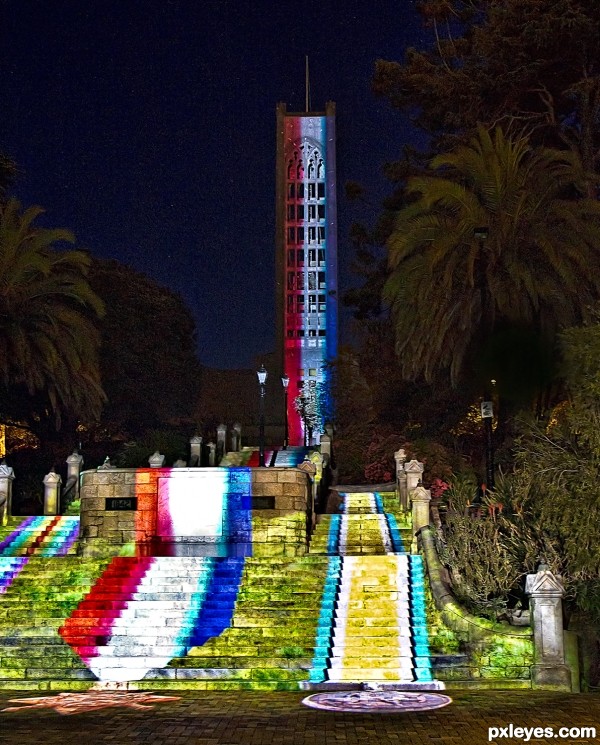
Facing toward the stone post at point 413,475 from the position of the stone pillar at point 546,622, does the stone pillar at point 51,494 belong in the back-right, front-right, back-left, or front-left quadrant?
front-left

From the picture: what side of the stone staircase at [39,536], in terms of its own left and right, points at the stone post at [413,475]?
left

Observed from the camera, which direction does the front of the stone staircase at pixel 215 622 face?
facing the viewer

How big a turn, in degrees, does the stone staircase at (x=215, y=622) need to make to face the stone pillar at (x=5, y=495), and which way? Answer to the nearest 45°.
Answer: approximately 135° to its right

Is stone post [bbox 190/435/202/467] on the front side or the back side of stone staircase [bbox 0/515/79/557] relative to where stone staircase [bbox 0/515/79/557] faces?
on the back side

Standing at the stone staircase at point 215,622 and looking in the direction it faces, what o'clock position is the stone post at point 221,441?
The stone post is roughly at 6 o'clock from the stone staircase.

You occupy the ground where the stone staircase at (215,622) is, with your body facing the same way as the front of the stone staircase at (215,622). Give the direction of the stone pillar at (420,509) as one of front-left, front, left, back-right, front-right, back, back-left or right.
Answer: back-left
